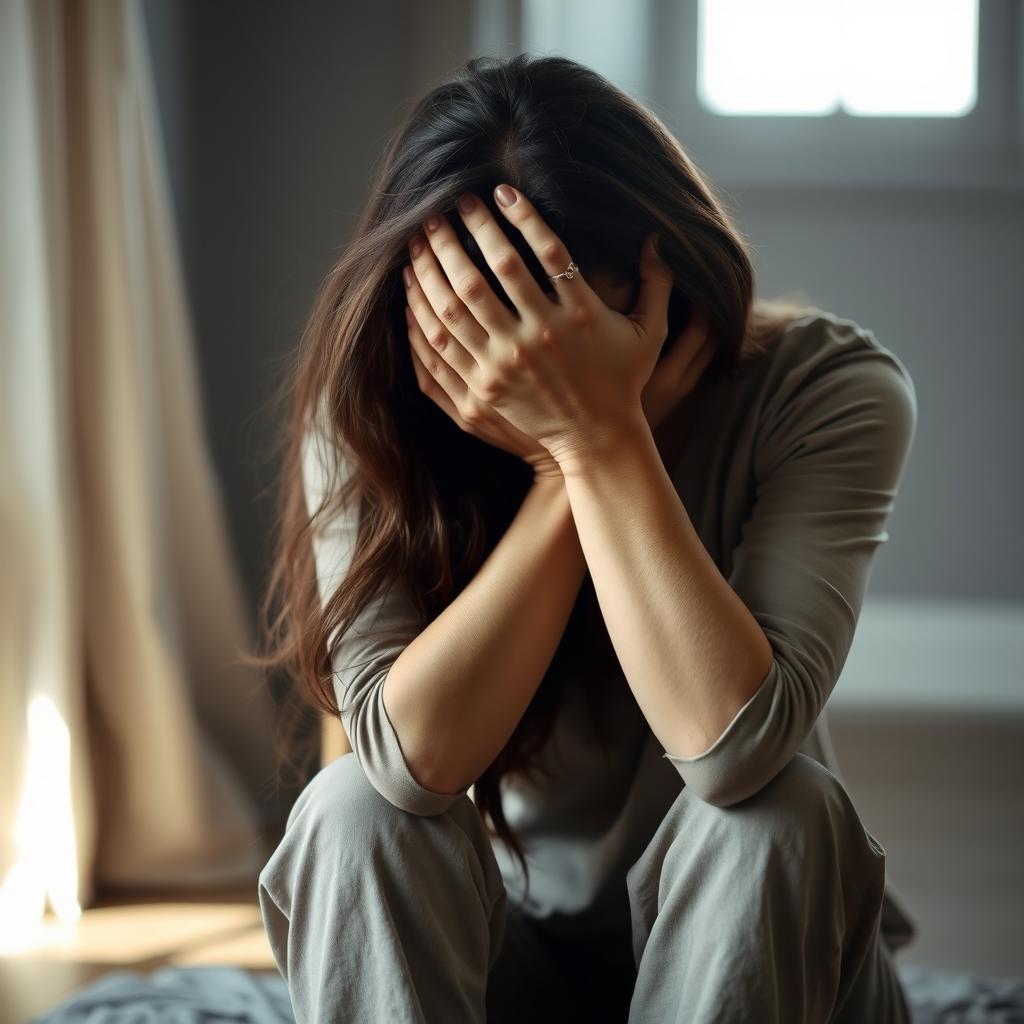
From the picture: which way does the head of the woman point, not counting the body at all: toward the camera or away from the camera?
toward the camera

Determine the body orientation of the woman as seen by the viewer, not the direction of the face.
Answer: toward the camera

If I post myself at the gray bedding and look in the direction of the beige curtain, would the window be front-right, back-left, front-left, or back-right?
front-right

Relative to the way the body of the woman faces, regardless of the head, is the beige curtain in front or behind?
behind

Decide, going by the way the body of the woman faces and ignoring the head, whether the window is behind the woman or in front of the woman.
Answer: behind
